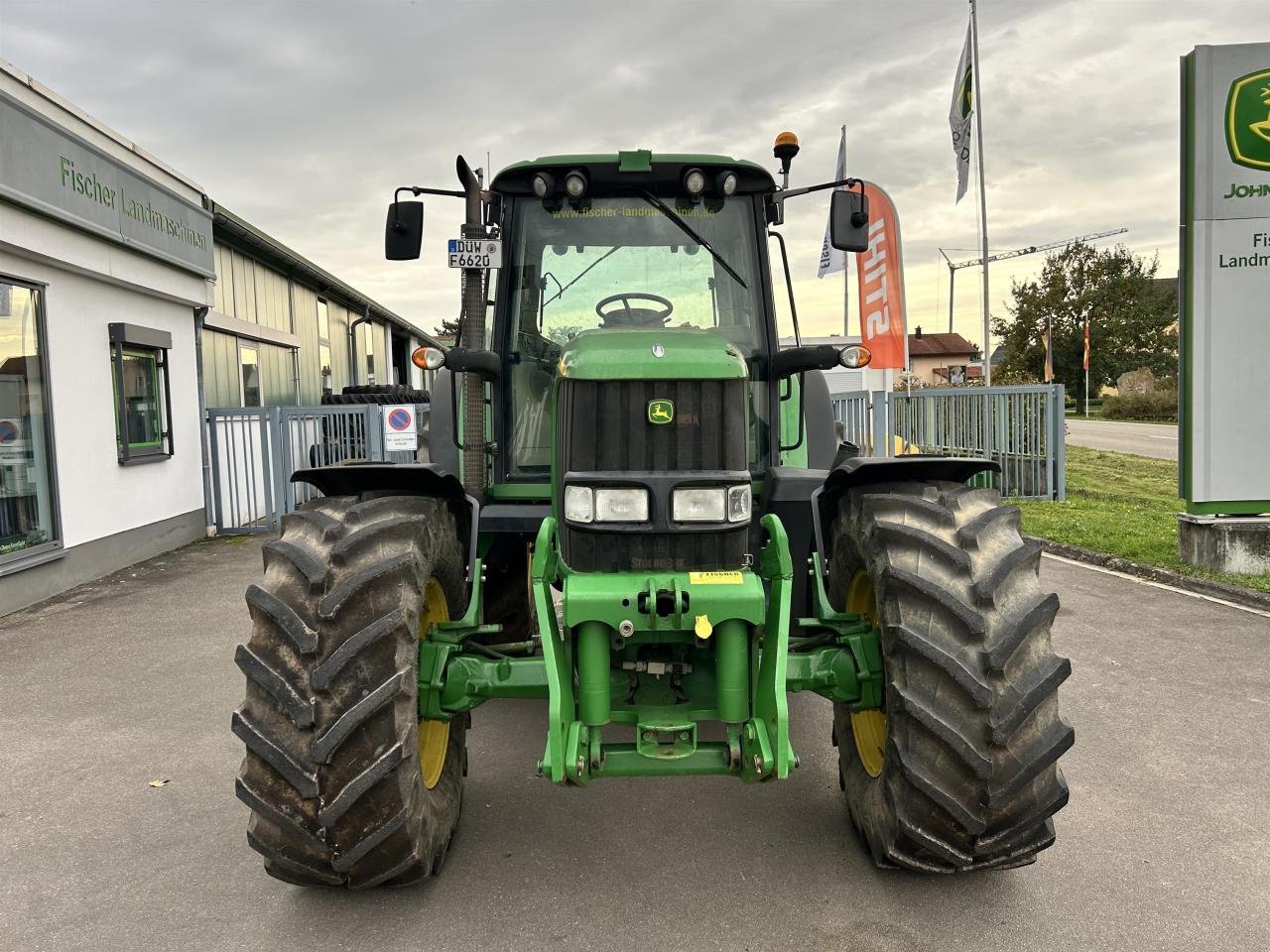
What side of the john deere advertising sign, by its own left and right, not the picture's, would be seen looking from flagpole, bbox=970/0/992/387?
back

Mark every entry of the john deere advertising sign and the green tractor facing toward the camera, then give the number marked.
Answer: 2

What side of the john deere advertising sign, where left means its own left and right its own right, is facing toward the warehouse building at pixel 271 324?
right

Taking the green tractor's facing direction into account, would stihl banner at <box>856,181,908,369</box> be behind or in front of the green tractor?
behind

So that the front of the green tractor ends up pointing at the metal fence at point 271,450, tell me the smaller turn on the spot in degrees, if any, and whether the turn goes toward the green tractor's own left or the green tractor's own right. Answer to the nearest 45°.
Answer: approximately 135° to the green tractor's own right

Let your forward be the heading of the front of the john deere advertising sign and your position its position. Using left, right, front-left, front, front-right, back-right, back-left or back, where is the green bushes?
back

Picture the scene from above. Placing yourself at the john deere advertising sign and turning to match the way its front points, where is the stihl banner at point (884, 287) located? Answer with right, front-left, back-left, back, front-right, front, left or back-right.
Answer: back-right

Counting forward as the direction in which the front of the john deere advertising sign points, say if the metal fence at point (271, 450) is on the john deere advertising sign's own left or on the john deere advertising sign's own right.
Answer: on the john deere advertising sign's own right

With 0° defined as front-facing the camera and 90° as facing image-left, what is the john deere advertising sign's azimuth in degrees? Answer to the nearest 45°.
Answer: approximately 0°

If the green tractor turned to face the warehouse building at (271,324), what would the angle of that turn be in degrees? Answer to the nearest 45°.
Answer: approximately 135° to its right
